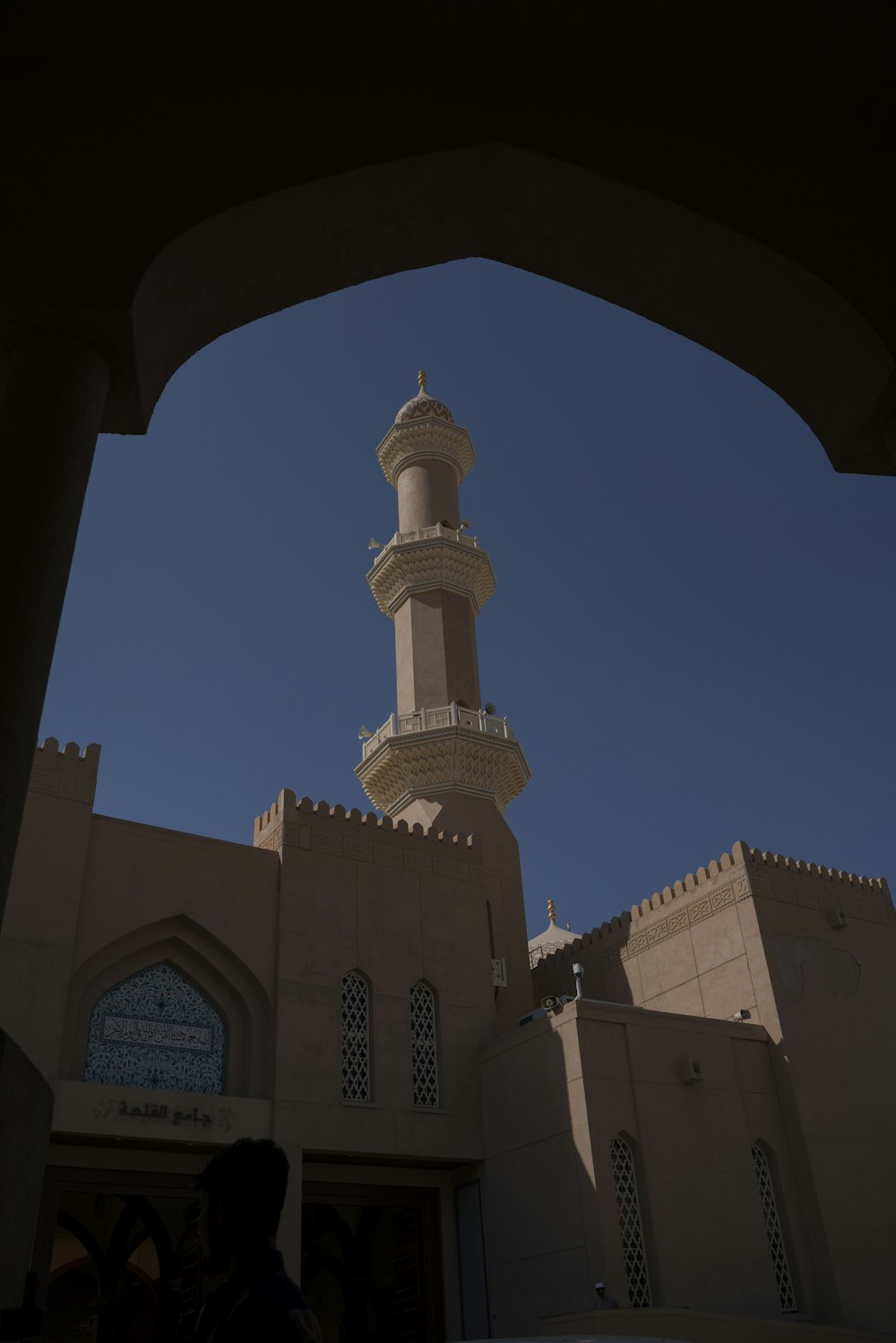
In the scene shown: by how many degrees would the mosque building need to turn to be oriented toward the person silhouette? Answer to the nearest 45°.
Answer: approximately 45° to its right

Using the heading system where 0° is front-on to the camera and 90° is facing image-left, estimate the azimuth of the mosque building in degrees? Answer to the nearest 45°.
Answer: approximately 315°
